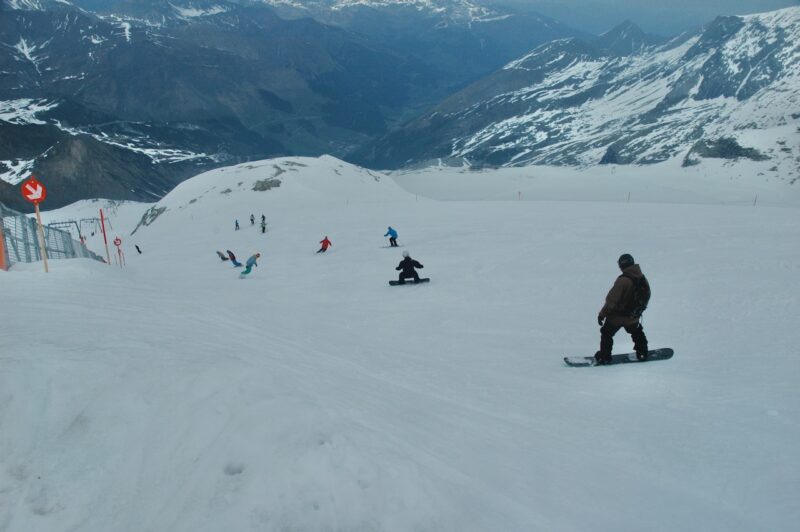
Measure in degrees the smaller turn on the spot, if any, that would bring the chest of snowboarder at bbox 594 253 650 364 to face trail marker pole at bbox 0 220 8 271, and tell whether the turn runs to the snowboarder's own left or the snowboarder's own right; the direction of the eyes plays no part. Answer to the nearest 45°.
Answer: approximately 45° to the snowboarder's own left

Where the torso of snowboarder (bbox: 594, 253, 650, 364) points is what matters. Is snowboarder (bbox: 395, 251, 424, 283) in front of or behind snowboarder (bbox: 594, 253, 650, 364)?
in front

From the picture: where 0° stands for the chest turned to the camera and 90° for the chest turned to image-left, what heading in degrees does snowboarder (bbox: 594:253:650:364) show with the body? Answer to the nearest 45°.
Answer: approximately 135°
